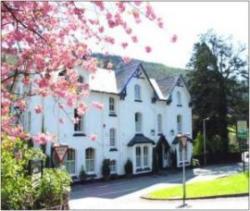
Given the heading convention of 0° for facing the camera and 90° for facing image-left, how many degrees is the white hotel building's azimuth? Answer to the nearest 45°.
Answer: approximately 315°

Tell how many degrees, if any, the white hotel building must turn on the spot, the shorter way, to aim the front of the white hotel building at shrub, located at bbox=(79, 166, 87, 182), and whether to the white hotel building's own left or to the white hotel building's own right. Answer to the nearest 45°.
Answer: approximately 90° to the white hotel building's own right

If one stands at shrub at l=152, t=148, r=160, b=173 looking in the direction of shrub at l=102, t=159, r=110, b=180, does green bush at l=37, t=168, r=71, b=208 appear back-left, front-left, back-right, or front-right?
front-left

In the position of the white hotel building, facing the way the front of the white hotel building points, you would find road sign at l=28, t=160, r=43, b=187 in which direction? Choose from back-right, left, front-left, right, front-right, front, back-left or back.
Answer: front-right

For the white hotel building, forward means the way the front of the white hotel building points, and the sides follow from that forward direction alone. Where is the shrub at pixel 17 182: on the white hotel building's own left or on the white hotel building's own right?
on the white hotel building's own right

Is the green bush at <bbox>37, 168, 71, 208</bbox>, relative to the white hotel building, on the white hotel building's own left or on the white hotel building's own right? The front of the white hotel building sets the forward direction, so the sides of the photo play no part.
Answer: on the white hotel building's own right
